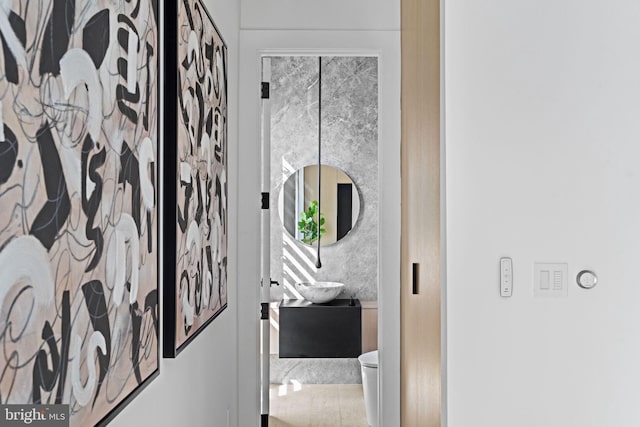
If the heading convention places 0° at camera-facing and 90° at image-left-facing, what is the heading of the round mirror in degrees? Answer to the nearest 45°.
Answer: approximately 0°

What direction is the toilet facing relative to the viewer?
to the viewer's left

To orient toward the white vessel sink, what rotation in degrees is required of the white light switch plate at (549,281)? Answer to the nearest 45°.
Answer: approximately 135° to its right

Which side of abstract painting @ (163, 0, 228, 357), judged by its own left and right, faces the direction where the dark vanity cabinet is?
left

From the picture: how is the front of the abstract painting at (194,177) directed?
to the viewer's right

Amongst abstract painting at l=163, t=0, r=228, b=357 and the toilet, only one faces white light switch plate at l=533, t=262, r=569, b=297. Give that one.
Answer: the abstract painting
